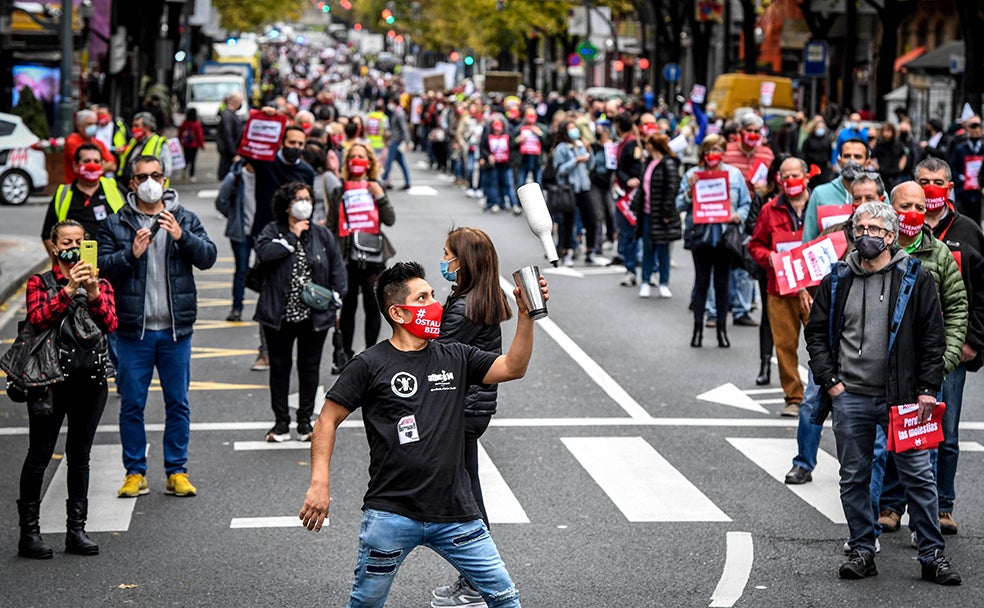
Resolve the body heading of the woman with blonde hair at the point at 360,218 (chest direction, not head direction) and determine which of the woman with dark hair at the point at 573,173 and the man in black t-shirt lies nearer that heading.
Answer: the man in black t-shirt

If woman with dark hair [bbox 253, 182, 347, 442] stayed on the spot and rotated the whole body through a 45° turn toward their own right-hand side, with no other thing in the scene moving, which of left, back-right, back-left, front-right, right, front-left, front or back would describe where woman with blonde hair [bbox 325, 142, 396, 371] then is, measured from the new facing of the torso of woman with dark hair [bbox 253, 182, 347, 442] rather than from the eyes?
back-right

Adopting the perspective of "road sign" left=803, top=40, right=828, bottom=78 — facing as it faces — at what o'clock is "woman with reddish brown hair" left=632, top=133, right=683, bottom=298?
The woman with reddish brown hair is roughly at 12 o'clock from the road sign.

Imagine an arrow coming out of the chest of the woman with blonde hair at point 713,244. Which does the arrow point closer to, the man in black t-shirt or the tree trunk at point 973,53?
the man in black t-shirt

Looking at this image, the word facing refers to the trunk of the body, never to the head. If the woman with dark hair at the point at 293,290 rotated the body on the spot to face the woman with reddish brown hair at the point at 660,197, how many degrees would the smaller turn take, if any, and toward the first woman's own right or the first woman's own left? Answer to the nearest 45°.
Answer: approximately 135° to the first woman's own left

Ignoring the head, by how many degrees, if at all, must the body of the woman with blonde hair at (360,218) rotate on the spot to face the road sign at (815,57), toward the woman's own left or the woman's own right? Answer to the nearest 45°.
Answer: approximately 180°

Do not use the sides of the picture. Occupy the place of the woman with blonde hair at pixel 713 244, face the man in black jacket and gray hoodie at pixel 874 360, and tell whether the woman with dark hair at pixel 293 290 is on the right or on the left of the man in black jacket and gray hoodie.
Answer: right

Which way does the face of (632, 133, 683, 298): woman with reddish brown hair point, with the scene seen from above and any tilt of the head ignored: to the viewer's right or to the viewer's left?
to the viewer's left
